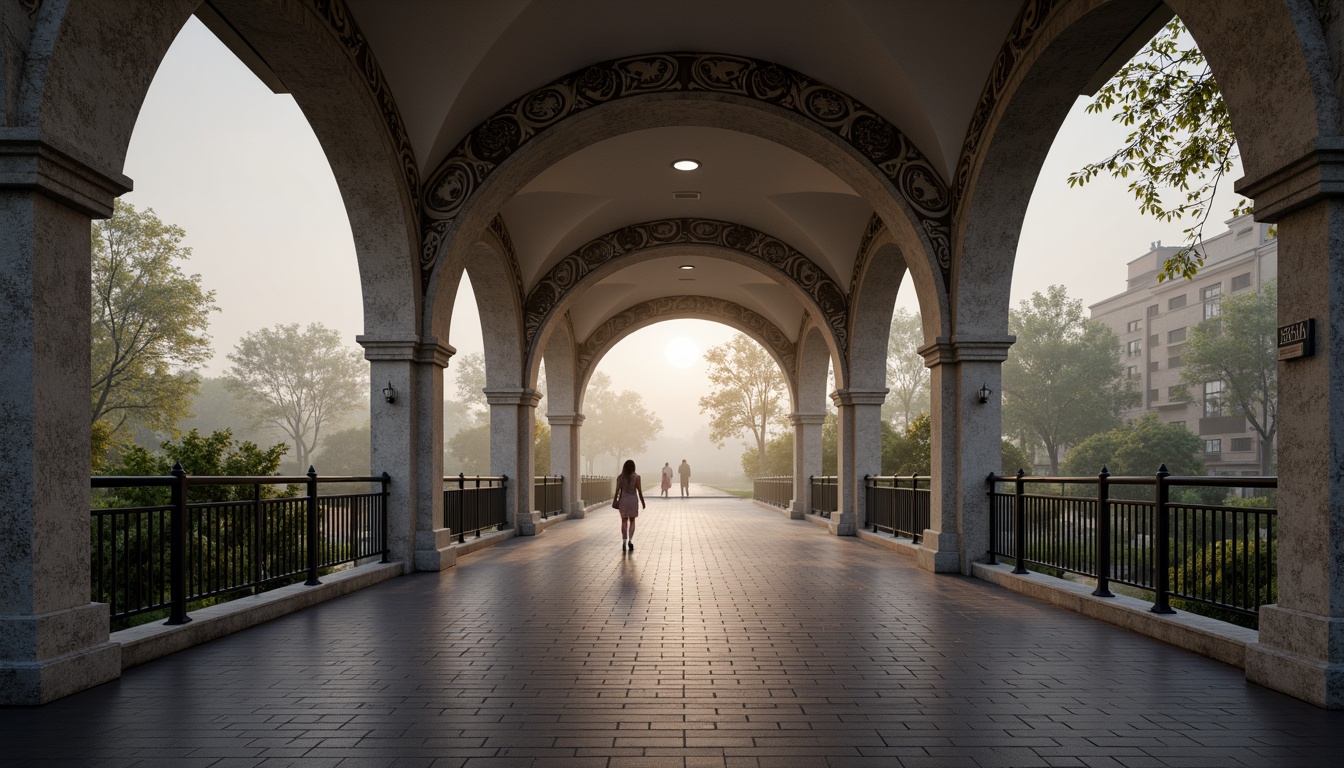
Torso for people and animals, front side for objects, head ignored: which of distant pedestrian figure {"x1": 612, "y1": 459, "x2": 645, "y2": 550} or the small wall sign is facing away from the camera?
the distant pedestrian figure

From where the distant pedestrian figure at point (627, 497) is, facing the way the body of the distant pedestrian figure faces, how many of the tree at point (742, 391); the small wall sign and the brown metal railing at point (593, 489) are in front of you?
2

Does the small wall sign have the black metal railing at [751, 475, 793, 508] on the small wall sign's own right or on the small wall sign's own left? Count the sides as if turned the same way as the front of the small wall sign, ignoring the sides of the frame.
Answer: on the small wall sign's own right

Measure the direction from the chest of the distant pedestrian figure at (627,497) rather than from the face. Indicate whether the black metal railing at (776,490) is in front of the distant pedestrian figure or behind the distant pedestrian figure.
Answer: in front

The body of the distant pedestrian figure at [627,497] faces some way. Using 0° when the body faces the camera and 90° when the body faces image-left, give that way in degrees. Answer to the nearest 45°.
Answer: approximately 180°

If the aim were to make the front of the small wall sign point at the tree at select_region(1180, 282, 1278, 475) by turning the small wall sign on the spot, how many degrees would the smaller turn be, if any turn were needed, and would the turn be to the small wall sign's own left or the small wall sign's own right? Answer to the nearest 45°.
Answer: approximately 135° to the small wall sign's own right

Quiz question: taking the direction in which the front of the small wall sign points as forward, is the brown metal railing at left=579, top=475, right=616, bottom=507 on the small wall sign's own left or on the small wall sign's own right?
on the small wall sign's own right

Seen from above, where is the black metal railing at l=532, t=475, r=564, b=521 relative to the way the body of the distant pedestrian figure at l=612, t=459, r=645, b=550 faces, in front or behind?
in front
